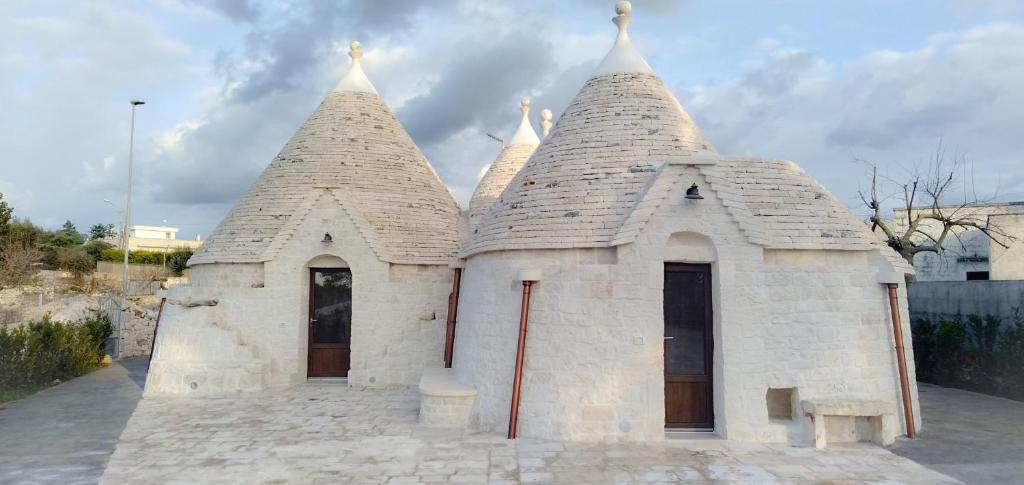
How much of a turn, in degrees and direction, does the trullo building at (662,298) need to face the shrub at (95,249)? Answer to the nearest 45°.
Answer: approximately 135° to its right

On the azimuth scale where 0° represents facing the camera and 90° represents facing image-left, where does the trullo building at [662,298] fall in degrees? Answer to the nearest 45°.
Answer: approximately 0°

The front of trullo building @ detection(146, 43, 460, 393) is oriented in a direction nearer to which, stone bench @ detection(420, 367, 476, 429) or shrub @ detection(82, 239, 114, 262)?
the stone bench

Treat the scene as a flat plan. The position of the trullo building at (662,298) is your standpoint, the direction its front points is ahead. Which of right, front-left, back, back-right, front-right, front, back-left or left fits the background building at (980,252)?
back-left

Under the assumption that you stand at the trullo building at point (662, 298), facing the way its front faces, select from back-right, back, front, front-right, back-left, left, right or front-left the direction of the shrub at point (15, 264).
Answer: back-right

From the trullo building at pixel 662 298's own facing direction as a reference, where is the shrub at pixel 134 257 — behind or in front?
behind

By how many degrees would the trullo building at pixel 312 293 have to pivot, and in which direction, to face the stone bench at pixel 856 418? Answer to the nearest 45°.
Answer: approximately 45° to its left

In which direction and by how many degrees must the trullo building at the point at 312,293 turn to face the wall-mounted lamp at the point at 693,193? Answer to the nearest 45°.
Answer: approximately 45° to its left
